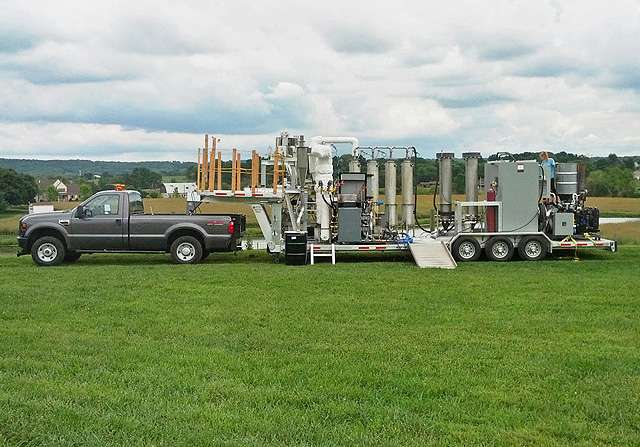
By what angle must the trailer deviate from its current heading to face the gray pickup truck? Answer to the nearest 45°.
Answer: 0° — it already faces it

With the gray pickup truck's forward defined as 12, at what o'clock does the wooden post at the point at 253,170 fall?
The wooden post is roughly at 6 o'clock from the gray pickup truck.

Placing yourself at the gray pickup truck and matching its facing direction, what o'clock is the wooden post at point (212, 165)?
The wooden post is roughly at 6 o'clock from the gray pickup truck.

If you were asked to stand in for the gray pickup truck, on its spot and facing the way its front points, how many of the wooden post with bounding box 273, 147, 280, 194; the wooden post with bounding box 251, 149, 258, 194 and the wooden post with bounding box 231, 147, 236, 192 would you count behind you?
3

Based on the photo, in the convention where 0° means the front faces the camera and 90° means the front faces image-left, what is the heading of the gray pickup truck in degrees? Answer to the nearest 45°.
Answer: approximately 90°

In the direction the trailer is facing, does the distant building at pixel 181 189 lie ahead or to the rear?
ahead

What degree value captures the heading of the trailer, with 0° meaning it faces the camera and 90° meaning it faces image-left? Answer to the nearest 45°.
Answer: approximately 90°

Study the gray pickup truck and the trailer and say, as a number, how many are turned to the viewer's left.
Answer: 2
